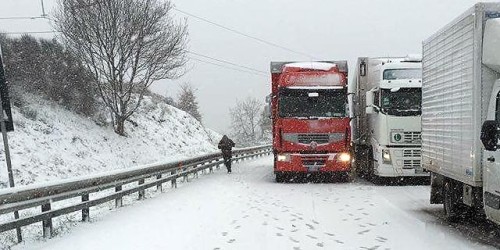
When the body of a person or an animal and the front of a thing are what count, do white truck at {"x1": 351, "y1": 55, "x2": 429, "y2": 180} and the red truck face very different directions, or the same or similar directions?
same or similar directions

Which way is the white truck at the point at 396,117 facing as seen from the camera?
toward the camera

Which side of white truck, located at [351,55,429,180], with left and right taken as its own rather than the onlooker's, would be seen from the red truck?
right

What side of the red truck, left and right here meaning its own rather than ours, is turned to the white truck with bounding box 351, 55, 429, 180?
left

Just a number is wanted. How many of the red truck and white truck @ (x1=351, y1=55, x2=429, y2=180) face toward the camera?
2
